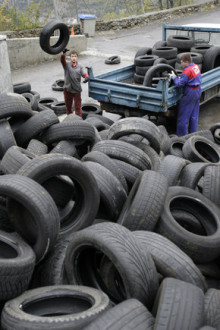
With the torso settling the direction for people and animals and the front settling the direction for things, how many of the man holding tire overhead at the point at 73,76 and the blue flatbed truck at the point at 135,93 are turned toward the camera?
1

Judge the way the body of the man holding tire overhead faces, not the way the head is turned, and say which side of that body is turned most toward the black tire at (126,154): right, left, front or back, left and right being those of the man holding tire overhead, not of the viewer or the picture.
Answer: front

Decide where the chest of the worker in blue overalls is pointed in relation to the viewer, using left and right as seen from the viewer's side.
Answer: facing away from the viewer and to the left of the viewer

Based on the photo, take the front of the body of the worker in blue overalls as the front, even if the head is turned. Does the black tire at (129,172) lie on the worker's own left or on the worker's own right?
on the worker's own left

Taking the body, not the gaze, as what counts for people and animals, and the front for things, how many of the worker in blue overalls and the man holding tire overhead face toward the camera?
1

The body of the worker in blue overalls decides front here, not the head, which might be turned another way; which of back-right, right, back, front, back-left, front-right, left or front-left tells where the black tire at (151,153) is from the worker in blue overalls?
back-left

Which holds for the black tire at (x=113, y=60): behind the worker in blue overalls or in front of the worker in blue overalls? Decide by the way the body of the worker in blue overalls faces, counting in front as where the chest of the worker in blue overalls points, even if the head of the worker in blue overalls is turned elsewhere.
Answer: in front

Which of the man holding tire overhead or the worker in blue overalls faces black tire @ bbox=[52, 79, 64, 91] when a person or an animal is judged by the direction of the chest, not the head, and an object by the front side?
the worker in blue overalls

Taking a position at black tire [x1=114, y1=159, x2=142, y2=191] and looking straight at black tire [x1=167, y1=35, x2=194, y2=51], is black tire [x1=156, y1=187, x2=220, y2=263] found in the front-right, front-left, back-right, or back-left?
back-right

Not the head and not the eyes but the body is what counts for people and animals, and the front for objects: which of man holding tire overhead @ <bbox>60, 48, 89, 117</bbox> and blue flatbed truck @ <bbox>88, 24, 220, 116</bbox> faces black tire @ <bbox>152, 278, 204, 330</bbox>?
the man holding tire overhead

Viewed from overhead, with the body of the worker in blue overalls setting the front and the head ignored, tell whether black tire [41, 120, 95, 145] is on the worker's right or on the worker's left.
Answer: on the worker's left

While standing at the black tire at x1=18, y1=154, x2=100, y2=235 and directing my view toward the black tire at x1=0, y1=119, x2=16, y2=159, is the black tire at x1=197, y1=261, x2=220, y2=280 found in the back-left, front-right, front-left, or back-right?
back-right

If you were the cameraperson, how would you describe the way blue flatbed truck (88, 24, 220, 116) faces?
facing away from the viewer and to the right of the viewer

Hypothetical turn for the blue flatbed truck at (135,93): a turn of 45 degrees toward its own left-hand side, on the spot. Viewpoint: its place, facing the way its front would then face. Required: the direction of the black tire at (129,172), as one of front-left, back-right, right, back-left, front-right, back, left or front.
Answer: back

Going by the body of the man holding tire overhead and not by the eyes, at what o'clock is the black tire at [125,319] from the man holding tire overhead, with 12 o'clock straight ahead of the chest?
The black tire is roughly at 12 o'clock from the man holding tire overhead.
